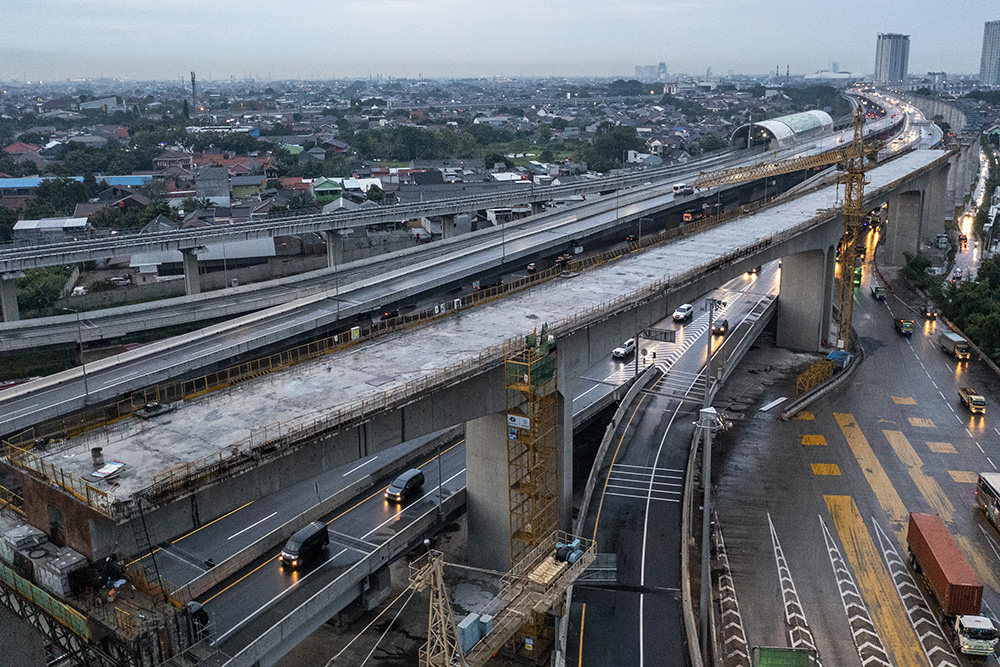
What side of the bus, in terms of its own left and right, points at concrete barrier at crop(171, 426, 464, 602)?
right

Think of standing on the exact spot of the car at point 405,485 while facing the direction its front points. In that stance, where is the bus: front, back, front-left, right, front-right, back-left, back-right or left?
back-left

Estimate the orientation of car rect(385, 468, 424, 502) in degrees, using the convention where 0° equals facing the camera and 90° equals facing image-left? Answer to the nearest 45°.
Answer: approximately 45°

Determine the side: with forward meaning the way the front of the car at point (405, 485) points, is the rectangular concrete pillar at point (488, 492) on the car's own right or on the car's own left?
on the car's own left

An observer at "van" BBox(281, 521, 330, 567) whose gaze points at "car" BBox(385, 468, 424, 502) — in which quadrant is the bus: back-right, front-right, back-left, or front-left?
front-right

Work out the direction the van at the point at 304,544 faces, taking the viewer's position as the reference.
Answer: facing the viewer and to the left of the viewer

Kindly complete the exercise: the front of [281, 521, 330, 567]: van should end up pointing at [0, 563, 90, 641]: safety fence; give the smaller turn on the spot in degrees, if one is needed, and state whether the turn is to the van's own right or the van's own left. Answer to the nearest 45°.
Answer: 0° — it already faces it

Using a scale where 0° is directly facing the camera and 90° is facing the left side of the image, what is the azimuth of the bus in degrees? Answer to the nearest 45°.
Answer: approximately 315°

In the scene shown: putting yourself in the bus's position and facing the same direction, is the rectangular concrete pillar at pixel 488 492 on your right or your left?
on your right

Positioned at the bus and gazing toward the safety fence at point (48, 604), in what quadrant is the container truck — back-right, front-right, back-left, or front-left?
front-left
